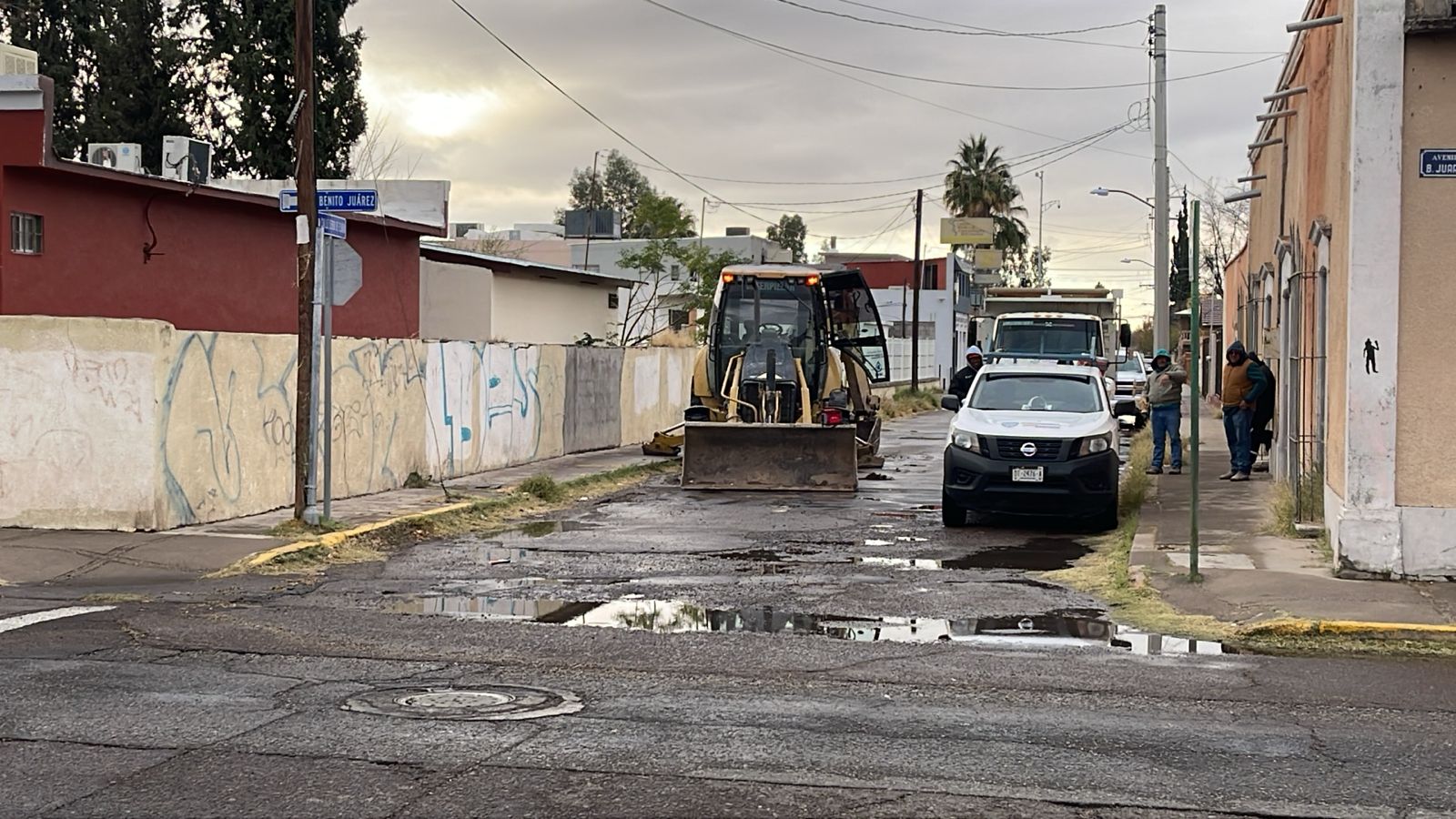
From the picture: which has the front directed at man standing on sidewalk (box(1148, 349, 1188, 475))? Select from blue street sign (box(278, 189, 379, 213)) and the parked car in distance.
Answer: the parked car in distance

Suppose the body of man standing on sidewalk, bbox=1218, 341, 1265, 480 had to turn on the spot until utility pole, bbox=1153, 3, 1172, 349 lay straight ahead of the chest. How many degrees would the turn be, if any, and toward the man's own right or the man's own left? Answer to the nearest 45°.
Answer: approximately 135° to the man's own right

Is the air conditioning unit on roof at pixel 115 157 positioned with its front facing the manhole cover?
yes

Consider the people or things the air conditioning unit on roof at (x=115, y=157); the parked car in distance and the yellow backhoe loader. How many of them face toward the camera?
3

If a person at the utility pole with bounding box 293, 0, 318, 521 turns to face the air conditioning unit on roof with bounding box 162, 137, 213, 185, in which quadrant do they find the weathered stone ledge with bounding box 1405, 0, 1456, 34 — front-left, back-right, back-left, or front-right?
back-right

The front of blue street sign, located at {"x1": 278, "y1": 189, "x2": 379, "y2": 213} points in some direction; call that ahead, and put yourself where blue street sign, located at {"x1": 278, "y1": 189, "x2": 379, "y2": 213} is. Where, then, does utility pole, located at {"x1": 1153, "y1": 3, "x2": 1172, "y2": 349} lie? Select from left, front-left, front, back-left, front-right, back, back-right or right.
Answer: back-left

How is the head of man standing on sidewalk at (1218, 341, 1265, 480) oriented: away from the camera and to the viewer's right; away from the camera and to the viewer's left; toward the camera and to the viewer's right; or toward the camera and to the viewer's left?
toward the camera and to the viewer's left
